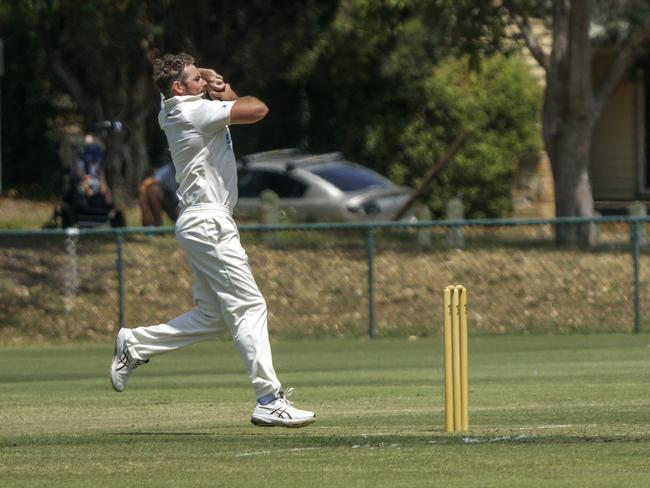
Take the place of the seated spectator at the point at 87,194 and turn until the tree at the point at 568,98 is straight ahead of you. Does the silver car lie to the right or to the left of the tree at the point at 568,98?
left

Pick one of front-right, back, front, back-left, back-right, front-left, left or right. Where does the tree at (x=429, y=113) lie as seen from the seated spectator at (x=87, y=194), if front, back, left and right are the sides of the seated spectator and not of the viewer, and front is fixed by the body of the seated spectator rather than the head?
back-left

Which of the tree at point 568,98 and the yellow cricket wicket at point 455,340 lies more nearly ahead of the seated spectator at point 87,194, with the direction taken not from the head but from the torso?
the yellow cricket wicket

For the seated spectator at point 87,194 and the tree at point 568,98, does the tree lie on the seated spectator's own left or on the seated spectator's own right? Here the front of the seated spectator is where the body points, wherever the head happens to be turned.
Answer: on the seated spectator's own left

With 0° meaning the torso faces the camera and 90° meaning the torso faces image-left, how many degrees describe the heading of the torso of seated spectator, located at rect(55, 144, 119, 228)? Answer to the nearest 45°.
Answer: approximately 0°

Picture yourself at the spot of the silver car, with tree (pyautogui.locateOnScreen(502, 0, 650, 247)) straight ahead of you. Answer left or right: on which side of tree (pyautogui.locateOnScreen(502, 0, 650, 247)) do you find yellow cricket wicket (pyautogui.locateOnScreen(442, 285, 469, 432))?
right

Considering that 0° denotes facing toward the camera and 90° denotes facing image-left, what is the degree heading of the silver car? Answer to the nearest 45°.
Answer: approximately 315°
